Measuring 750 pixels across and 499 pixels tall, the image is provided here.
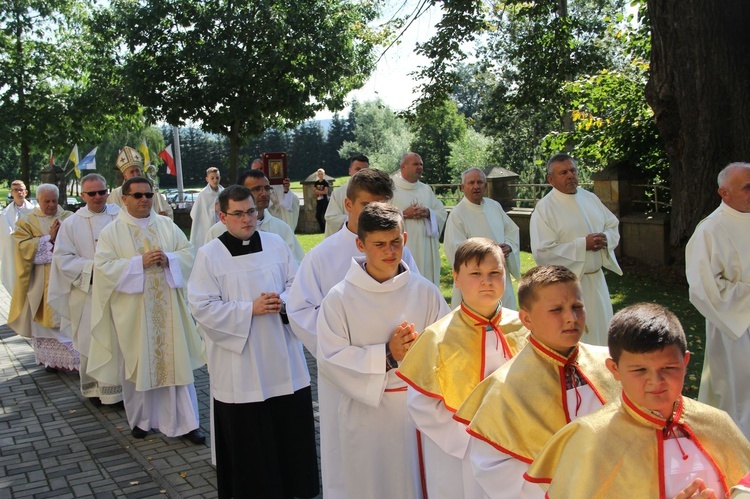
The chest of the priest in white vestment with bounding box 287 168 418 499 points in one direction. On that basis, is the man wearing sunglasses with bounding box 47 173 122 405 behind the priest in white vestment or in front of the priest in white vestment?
behind

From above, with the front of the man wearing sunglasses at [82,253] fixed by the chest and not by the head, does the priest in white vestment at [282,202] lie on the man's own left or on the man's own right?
on the man's own left

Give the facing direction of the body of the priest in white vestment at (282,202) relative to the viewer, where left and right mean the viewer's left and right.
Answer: facing the viewer and to the right of the viewer

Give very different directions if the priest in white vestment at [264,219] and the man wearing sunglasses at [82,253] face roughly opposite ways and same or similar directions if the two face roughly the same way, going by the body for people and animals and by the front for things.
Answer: same or similar directions

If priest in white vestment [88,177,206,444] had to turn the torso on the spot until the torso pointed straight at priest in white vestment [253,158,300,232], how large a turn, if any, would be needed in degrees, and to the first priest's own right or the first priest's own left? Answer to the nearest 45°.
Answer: approximately 135° to the first priest's own left

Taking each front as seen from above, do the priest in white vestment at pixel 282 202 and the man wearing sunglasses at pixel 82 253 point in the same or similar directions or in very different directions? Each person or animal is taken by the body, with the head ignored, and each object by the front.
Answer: same or similar directions

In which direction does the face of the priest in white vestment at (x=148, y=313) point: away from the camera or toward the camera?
toward the camera

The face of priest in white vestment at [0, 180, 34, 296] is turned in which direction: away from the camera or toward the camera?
toward the camera

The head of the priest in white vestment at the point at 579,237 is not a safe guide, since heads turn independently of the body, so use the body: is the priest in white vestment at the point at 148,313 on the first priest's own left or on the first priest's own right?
on the first priest's own right

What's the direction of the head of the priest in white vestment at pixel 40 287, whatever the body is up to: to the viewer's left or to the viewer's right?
to the viewer's right

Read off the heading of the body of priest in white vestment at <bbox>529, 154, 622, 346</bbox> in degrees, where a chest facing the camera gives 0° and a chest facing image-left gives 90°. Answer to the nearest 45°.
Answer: approximately 315°
